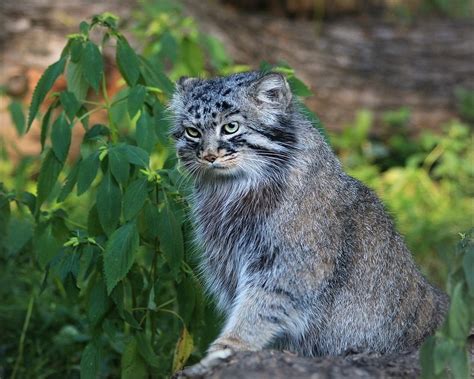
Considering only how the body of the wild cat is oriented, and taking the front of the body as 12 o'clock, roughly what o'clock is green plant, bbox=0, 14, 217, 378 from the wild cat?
The green plant is roughly at 2 o'clock from the wild cat.

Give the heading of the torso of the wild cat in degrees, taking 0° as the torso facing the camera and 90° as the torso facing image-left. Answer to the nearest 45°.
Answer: approximately 45°

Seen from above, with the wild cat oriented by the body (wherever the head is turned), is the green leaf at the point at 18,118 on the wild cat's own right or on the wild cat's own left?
on the wild cat's own right
